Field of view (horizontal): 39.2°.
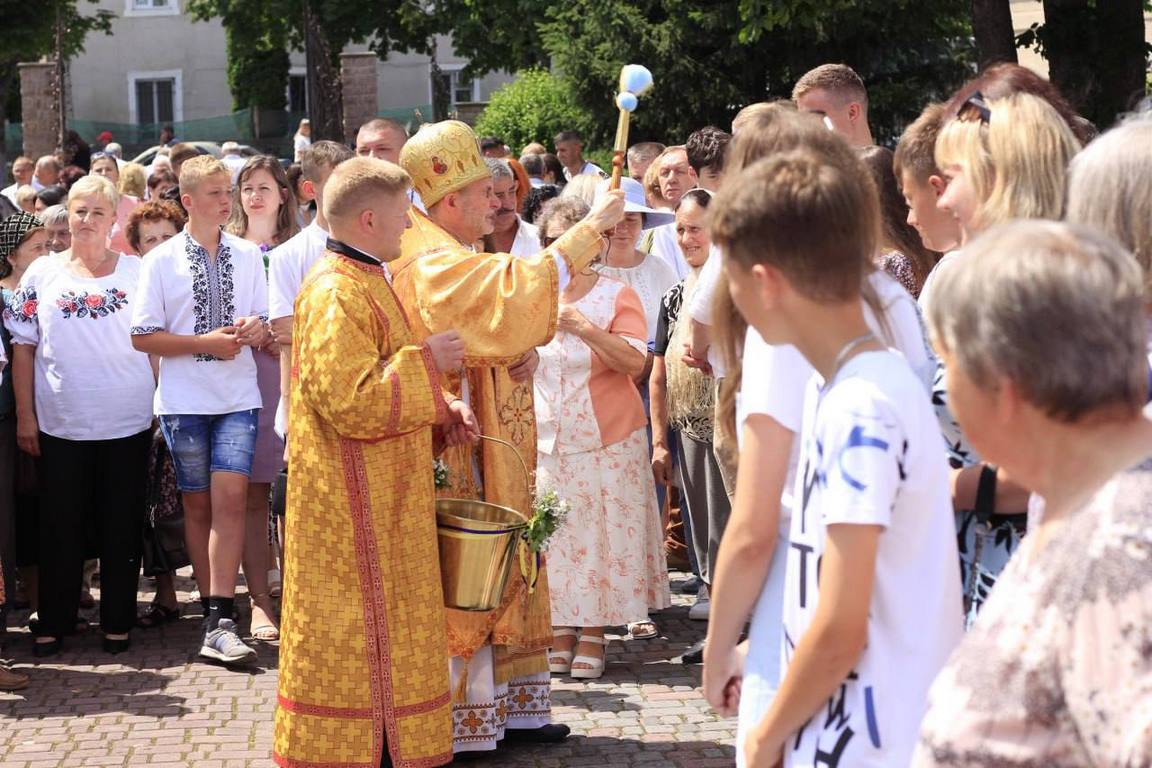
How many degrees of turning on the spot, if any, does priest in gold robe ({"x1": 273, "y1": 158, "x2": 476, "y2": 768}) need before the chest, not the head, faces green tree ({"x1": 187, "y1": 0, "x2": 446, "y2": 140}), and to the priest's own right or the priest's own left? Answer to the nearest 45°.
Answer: approximately 90° to the priest's own left

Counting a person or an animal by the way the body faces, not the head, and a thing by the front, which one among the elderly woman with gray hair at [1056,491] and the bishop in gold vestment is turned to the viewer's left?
the elderly woman with gray hair

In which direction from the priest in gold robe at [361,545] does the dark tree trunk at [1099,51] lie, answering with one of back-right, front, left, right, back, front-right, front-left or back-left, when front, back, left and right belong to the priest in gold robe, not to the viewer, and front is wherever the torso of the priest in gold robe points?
front-left

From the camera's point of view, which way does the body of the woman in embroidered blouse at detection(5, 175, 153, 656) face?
toward the camera

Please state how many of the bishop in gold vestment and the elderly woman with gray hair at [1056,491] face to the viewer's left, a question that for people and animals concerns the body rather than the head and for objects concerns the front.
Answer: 1

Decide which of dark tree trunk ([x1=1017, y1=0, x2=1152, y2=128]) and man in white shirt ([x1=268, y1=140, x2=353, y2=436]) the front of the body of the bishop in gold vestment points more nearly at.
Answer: the dark tree trunk

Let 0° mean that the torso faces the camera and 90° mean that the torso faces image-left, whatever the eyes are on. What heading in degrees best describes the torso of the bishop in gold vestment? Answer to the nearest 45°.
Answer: approximately 270°

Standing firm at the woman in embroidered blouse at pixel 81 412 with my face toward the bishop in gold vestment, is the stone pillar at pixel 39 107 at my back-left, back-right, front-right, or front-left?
back-left

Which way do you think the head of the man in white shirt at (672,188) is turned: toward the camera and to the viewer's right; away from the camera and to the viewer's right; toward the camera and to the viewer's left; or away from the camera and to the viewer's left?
toward the camera and to the viewer's left

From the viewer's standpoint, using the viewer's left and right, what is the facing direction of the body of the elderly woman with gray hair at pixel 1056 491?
facing to the left of the viewer

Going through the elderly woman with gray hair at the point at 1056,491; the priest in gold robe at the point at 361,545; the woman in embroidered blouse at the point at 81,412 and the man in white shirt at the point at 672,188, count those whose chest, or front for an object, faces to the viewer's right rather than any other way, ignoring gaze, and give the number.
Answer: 1

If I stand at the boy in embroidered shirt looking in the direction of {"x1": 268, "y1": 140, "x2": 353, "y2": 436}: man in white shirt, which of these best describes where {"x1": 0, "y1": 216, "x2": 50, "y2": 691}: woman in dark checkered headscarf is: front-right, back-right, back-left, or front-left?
back-left

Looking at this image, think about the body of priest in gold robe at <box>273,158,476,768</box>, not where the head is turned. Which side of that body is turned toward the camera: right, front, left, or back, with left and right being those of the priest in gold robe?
right

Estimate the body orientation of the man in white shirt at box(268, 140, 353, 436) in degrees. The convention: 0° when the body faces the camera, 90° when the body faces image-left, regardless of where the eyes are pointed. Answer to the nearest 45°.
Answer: approximately 315°

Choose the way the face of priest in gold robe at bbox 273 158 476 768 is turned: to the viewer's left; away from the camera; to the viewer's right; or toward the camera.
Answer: to the viewer's right

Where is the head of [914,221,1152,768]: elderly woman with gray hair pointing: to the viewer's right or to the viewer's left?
to the viewer's left

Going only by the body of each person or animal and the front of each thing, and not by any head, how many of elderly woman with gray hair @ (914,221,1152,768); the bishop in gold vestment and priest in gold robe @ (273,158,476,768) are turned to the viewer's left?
1
